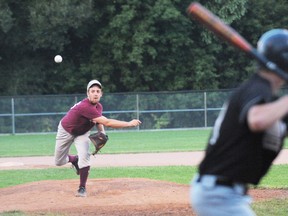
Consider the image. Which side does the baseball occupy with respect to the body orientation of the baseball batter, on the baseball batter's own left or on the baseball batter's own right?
on the baseball batter's own left
